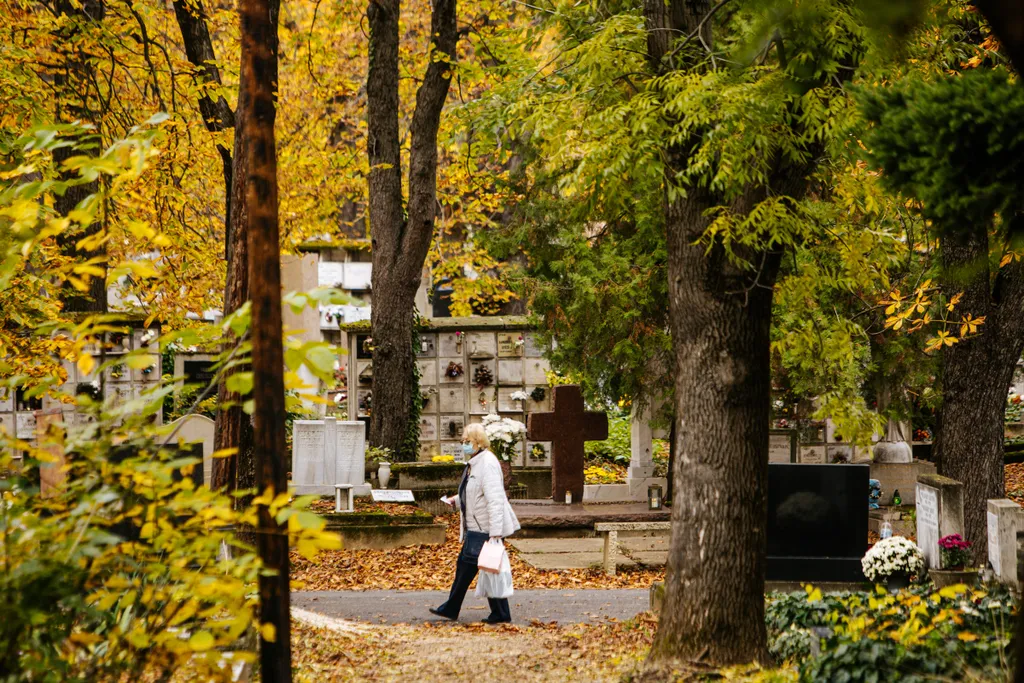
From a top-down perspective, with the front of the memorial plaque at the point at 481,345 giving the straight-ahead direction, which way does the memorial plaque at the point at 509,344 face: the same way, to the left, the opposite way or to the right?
the same way

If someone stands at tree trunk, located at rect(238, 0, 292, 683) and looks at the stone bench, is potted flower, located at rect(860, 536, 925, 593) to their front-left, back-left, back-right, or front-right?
front-right

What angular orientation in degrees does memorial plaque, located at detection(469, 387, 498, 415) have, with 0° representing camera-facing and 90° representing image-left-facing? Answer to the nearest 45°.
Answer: approximately 0°

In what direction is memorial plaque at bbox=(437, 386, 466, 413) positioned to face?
toward the camera

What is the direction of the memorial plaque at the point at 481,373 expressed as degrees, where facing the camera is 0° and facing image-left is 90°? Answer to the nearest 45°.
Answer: approximately 0°

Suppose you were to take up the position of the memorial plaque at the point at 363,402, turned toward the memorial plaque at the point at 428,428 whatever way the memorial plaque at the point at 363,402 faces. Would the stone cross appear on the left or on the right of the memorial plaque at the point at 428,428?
right

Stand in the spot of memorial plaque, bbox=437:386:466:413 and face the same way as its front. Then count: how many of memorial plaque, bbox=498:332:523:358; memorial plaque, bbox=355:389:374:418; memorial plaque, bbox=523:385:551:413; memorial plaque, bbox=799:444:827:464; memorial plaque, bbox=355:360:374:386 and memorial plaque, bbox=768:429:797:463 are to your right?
2

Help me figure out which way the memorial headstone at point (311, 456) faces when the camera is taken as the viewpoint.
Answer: facing the viewer

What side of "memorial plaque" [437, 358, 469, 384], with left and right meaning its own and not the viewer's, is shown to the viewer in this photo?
front

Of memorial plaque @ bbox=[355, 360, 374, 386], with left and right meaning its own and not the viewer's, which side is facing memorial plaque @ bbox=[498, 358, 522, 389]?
left

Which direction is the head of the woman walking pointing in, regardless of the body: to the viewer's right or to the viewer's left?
to the viewer's left

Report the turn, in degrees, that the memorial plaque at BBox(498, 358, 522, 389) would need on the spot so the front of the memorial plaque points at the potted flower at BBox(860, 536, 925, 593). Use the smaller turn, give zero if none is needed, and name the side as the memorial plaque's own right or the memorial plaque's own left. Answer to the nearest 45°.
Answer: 0° — it already faces it

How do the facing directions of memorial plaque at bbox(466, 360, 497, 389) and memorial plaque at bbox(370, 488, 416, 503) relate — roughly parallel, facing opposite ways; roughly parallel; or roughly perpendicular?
roughly parallel

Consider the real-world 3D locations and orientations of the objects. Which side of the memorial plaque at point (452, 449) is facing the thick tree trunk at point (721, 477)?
front

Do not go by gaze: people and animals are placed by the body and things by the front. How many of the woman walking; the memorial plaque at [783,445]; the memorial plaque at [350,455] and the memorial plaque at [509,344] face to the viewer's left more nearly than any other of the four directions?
1

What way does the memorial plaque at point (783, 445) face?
toward the camera

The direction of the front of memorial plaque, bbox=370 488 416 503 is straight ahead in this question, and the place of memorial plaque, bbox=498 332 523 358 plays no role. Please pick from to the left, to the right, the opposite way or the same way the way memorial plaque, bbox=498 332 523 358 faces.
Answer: the same way
